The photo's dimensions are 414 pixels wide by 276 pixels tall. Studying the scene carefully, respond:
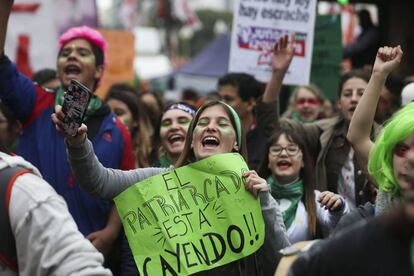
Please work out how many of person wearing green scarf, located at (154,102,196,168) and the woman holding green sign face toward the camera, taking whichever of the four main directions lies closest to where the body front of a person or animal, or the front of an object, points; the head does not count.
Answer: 2

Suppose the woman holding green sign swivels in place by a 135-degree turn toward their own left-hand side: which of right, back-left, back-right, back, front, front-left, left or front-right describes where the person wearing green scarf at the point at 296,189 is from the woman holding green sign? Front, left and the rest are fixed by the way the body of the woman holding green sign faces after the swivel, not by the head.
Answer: front

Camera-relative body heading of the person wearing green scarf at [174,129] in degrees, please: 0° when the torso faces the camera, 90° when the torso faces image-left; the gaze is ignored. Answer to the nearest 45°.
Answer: approximately 0°

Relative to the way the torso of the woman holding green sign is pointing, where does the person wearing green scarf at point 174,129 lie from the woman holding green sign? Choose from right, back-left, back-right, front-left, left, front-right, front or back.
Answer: back

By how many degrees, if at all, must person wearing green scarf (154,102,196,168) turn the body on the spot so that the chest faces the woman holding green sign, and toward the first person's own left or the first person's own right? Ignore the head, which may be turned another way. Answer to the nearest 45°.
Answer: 0° — they already face them

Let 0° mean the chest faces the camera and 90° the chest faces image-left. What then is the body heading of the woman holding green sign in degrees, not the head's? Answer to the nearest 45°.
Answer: approximately 0°
